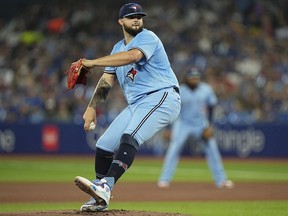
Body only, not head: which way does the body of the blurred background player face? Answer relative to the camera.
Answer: toward the camera
